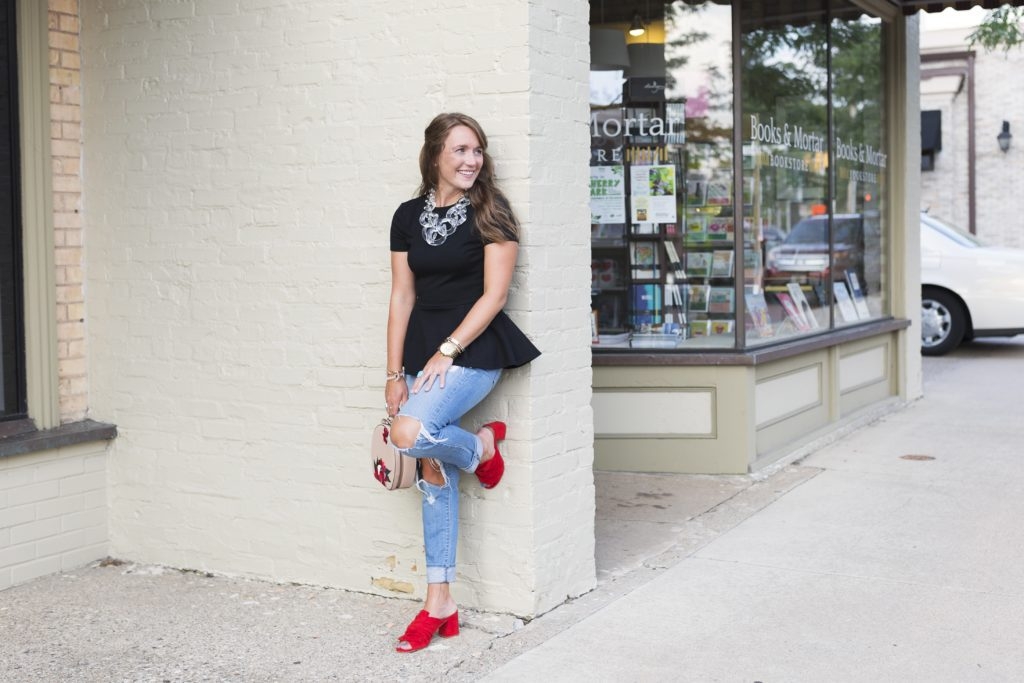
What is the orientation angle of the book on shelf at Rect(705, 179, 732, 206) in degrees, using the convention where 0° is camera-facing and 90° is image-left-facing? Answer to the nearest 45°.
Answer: approximately 0°

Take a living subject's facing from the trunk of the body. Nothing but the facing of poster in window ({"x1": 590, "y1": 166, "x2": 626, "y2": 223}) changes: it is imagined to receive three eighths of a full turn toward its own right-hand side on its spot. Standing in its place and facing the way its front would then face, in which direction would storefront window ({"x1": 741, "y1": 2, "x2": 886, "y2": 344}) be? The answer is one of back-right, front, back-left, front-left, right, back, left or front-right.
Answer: right

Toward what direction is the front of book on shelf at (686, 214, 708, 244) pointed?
toward the camera

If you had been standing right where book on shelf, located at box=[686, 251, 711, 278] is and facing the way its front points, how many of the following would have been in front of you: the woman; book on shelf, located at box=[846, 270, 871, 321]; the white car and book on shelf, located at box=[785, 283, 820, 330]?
1

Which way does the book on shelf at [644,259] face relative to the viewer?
toward the camera

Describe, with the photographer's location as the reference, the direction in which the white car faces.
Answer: facing to the left of the viewer

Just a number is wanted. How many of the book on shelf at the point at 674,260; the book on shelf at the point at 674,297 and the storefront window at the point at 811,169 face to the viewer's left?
0

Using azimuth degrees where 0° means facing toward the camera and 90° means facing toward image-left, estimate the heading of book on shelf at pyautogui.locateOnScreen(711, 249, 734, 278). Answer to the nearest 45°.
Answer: approximately 0°

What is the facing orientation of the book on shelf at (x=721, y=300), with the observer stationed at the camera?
facing the viewer

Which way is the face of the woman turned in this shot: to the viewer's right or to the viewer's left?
to the viewer's right
